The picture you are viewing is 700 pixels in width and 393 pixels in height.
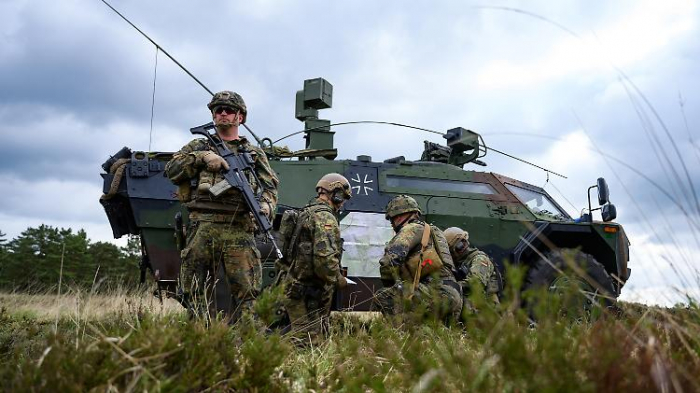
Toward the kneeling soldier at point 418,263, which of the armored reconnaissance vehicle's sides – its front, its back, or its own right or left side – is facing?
right

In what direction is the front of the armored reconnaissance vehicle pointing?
to the viewer's right

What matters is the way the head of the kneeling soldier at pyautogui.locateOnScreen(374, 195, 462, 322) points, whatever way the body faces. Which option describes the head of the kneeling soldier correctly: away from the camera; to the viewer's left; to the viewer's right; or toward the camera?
to the viewer's left

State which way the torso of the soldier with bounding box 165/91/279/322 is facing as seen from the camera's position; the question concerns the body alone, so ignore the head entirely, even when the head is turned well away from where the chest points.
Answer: toward the camera

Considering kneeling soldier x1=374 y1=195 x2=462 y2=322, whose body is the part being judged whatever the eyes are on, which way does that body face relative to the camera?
to the viewer's left

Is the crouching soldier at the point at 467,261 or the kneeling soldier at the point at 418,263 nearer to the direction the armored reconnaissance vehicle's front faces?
the crouching soldier

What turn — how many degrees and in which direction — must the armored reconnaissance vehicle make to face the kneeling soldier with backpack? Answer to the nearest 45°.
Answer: approximately 90° to its right

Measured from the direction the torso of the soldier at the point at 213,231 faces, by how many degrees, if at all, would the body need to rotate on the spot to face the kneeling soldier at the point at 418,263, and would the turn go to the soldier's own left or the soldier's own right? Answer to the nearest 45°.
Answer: approximately 90° to the soldier's own left

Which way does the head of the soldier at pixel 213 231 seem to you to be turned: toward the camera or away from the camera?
toward the camera
